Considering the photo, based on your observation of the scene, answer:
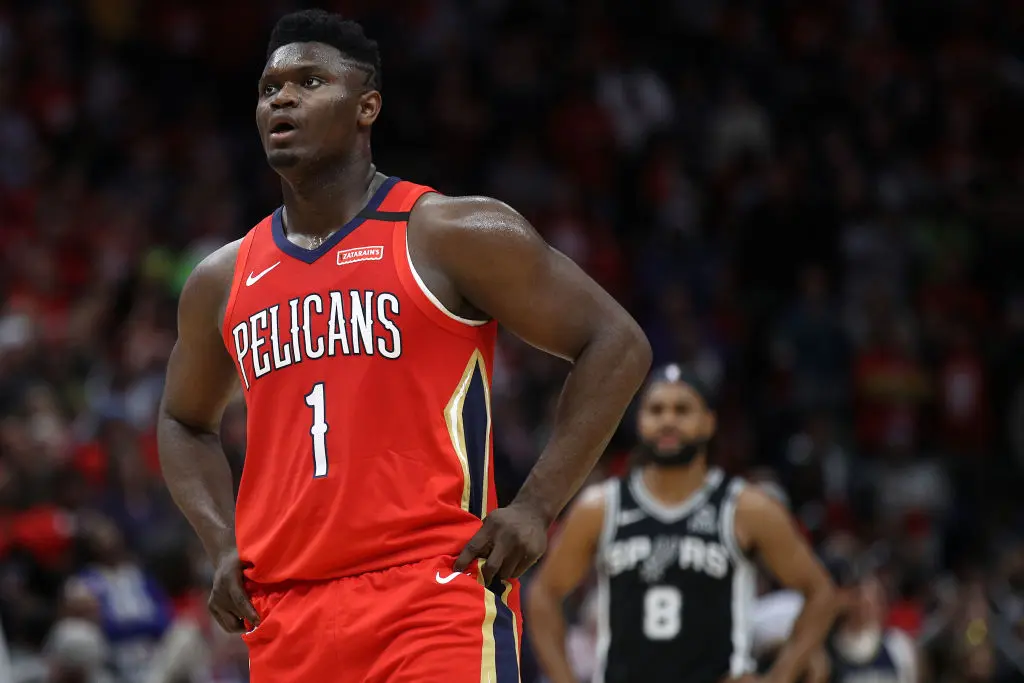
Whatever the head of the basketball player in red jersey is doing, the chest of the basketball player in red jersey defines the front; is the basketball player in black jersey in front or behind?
behind

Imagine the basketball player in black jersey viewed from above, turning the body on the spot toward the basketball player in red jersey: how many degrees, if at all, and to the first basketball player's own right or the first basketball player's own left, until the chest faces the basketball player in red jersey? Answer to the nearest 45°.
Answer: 0° — they already face them

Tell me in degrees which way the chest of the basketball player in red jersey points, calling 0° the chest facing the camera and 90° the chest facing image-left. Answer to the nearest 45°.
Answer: approximately 45°

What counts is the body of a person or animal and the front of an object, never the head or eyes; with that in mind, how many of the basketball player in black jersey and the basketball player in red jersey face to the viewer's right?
0

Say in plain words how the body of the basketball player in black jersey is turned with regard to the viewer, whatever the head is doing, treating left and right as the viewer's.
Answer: facing the viewer
